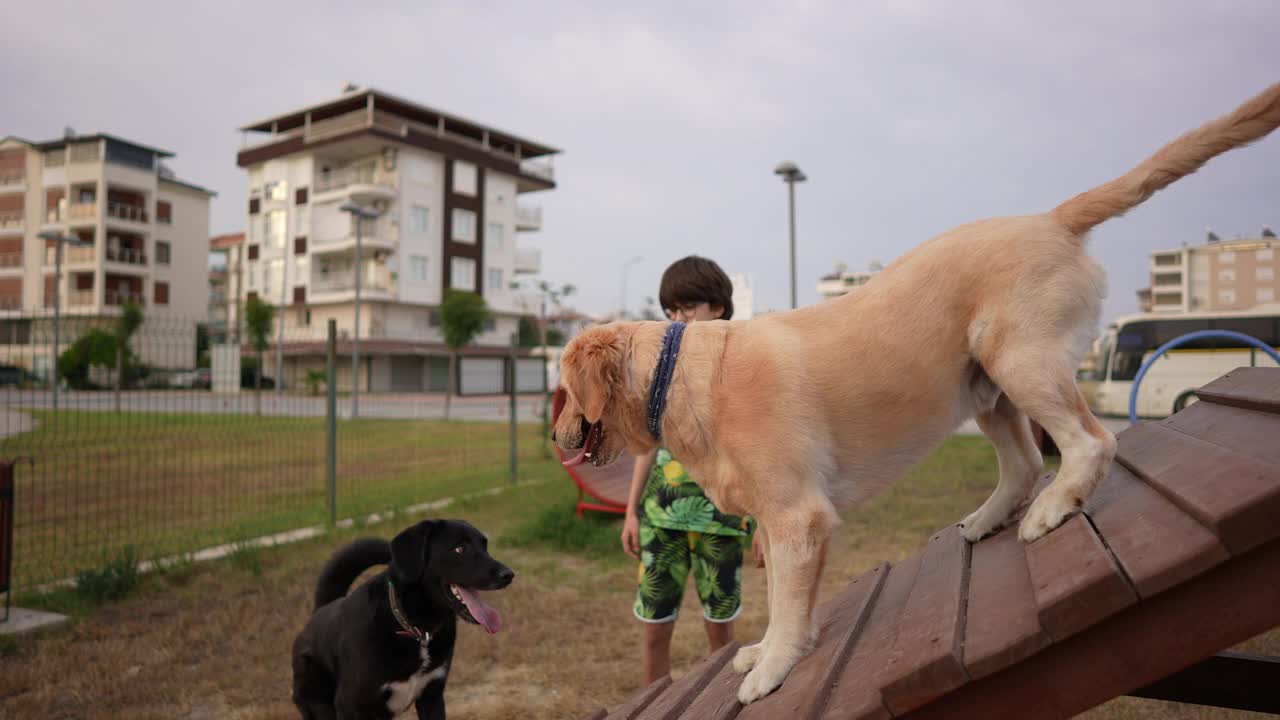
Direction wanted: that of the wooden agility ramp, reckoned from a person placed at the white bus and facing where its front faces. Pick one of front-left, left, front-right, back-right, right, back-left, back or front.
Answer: left

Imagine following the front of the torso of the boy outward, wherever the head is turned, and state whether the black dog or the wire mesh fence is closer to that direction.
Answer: the black dog

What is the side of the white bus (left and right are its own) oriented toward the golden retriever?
left

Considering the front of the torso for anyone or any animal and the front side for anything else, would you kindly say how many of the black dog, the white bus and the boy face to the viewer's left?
1

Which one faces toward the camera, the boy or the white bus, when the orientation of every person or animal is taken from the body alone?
the boy

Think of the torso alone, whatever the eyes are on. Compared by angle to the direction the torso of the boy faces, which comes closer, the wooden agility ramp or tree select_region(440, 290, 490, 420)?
the wooden agility ramp

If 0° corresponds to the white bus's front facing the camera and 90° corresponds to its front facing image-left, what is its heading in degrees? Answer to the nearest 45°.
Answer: approximately 90°

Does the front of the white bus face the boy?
no

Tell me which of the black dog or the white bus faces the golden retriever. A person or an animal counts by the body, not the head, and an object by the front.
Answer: the black dog

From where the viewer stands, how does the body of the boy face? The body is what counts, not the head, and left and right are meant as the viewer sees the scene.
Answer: facing the viewer

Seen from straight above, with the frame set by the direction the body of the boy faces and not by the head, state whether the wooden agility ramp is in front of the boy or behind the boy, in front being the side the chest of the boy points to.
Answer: in front

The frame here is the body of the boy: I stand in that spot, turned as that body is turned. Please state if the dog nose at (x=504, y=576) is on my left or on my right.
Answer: on my right

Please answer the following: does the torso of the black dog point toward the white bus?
no

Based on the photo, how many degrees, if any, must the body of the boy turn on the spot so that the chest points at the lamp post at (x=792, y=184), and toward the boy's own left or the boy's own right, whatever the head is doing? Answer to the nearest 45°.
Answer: approximately 180°

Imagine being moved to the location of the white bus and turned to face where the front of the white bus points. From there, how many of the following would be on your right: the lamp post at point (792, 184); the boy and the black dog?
0

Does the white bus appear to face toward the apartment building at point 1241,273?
no
